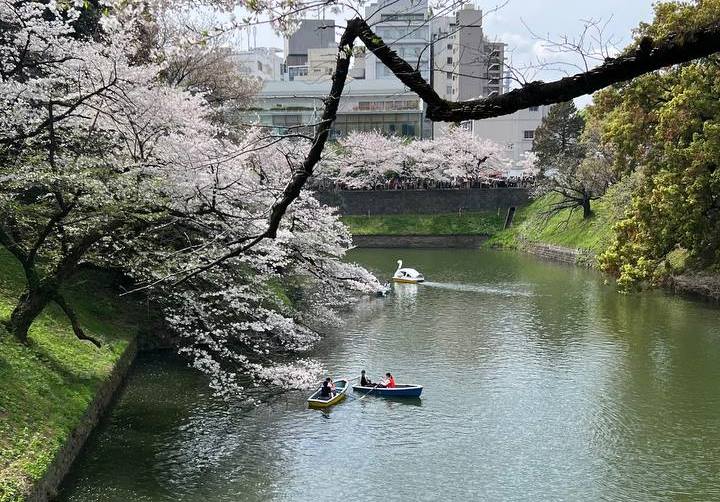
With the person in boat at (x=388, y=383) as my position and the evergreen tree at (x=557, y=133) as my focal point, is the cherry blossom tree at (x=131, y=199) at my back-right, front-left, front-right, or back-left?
back-left

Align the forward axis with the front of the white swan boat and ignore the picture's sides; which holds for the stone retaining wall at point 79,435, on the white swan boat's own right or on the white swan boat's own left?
on the white swan boat's own left

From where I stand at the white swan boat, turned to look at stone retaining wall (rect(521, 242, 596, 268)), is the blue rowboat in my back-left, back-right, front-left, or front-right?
back-right

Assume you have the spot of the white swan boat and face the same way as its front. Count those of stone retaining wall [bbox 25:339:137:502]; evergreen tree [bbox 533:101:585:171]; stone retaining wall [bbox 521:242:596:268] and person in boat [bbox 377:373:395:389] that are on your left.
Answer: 2

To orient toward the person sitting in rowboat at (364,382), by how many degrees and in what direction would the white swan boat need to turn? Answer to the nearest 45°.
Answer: approximately 90° to its left

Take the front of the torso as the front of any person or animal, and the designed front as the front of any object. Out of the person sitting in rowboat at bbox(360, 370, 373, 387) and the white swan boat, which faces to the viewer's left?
the white swan boat

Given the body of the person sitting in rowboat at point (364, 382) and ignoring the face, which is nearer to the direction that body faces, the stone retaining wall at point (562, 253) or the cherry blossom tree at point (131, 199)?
the stone retaining wall

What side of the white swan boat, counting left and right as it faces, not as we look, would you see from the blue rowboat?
left

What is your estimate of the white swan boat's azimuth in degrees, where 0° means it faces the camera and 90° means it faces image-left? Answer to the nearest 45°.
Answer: approximately 90°

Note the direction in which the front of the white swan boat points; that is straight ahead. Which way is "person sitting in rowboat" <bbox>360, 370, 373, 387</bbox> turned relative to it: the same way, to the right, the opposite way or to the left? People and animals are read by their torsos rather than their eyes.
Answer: the opposite way

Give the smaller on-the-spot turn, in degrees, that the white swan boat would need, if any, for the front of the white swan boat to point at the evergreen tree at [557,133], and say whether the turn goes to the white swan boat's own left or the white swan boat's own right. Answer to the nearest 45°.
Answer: approximately 135° to the white swan boat's own right

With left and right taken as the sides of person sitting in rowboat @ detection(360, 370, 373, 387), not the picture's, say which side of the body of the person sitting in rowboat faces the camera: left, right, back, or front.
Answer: right

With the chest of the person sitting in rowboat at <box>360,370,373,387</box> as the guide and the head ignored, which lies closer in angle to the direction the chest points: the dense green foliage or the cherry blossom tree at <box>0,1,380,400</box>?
the dense green foliage
